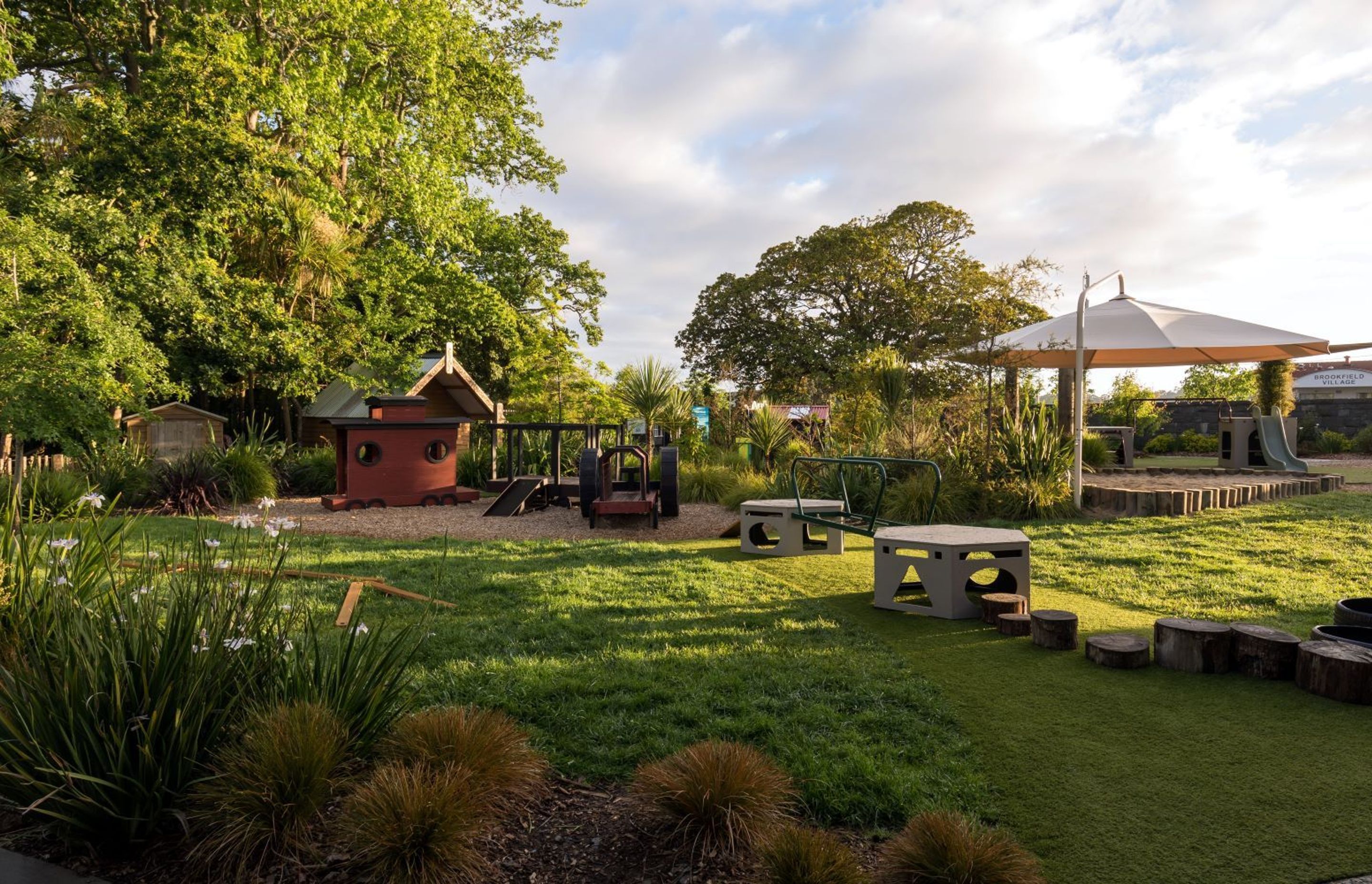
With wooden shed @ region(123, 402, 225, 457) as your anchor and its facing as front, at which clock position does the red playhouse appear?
The red playhouse is roughly at 11 o'clock from the wooden shed.

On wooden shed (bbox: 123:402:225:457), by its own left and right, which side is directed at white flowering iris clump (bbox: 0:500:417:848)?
front

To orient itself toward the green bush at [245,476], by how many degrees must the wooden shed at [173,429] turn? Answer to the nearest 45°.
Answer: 0° — it already faces it

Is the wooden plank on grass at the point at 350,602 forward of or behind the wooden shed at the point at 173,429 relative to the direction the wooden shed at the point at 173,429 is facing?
forward

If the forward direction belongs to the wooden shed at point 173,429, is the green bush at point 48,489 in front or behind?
in front

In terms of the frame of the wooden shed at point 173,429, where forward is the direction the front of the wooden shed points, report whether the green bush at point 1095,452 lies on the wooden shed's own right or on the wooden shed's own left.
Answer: on the wooden shed's own left

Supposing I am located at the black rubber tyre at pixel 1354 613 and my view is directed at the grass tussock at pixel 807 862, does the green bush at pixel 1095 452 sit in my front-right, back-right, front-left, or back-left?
back-right

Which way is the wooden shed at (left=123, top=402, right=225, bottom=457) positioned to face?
toward the camera

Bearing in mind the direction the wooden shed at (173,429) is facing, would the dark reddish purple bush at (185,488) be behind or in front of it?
in front

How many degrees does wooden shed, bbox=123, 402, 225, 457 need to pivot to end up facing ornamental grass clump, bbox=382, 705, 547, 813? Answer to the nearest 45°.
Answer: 0° — it already faces it

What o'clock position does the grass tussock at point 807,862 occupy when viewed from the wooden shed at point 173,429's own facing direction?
The grass tussock is roughly at 12 o'clock from the wooden shed.

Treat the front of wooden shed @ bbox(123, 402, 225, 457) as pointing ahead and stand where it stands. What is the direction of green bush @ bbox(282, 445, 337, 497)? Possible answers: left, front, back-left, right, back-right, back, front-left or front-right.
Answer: front-left

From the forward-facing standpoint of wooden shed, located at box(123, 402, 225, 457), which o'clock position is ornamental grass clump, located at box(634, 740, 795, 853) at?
The ornamental grass clump is roughly at 12 o'clock from the wooden shed.

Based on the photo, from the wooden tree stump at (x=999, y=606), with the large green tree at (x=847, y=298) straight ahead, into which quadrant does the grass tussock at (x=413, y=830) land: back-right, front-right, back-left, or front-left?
back-left

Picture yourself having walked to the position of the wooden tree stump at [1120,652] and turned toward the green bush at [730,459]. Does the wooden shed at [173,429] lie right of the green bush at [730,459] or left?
left
